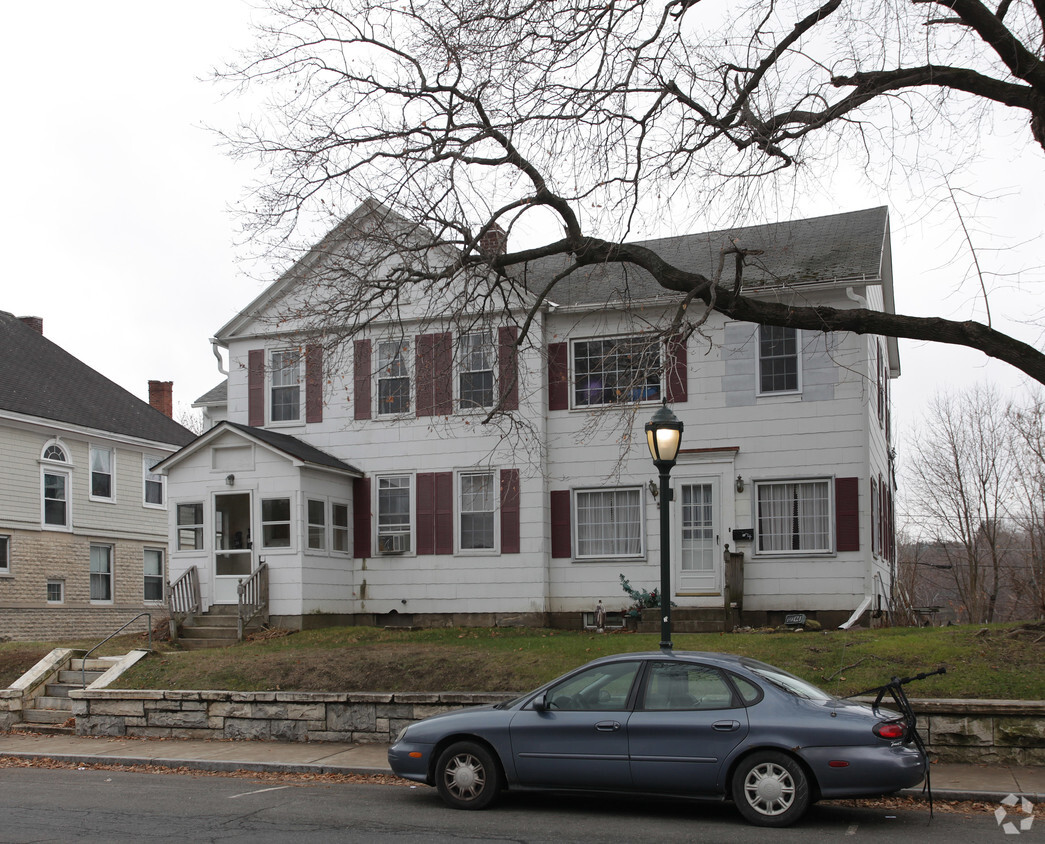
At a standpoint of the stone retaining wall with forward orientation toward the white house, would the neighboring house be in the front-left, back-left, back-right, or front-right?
front-left

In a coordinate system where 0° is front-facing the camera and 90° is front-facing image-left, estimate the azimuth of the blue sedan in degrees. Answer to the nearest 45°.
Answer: approximately 90°

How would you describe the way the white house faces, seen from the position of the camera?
facing the viewer

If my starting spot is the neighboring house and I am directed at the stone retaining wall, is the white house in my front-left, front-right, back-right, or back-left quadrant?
front-left

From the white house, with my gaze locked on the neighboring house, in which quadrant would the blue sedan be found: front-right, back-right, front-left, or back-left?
back-left

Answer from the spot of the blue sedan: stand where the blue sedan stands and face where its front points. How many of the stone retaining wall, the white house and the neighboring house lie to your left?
0

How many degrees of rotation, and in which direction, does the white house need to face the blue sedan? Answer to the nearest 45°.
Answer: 0° — it already faces it

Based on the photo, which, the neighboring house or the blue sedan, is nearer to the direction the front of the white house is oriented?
the blue sedan

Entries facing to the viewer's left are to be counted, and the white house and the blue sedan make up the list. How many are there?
1

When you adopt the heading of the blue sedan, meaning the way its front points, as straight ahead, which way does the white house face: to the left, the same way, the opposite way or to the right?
to the left

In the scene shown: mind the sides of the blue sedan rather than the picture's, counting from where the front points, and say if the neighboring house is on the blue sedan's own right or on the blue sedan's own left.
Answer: on the blue sedan's own right

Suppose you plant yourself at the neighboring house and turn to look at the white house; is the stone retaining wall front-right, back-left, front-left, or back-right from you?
front-right

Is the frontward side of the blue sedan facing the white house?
no

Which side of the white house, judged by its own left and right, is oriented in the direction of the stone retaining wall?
front
